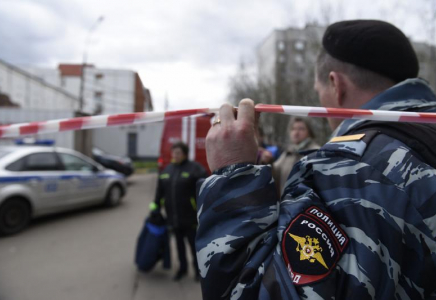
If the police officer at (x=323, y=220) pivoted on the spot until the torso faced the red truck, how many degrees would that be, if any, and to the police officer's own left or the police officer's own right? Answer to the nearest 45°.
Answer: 0° — they already face it

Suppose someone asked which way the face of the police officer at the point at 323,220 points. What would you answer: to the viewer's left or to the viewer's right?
to the viewer's left

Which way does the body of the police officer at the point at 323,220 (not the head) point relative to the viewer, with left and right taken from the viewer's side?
facing away from the viewer and to the left of the viewer
